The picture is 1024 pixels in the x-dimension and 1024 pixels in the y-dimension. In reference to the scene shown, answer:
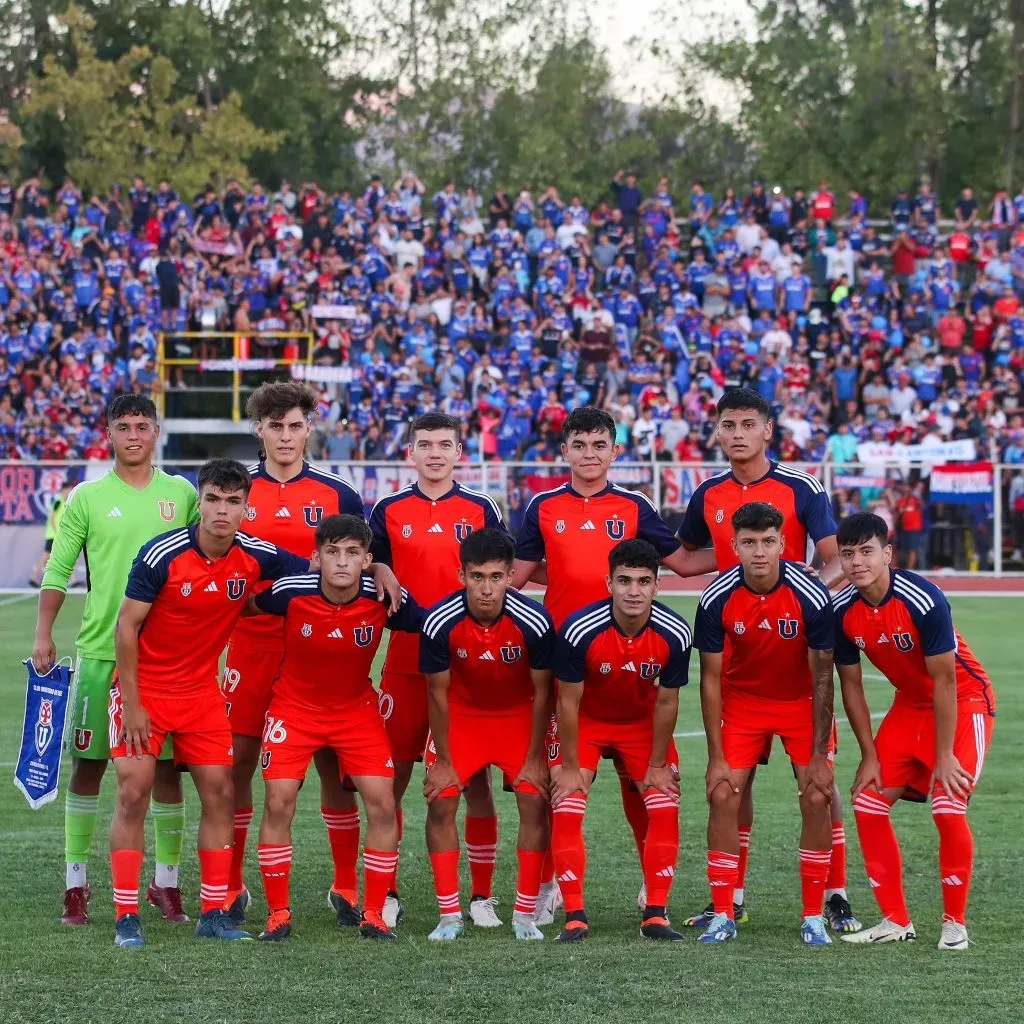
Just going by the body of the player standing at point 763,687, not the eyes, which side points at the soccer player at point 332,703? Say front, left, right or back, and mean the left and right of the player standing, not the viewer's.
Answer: right

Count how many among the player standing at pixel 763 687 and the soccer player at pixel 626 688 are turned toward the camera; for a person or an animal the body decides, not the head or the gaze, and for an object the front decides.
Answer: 2

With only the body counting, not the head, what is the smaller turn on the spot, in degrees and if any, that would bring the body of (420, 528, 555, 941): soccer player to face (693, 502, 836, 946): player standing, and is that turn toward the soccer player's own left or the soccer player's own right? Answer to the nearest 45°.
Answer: approximately 90° to the soccer player's own left

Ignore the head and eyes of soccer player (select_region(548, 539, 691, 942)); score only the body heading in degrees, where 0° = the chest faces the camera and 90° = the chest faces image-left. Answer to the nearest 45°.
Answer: approximately 0°

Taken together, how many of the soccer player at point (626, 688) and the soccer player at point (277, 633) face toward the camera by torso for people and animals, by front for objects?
2

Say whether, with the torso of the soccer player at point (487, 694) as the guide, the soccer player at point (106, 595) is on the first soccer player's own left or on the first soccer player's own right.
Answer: on the first soccer player's own right
